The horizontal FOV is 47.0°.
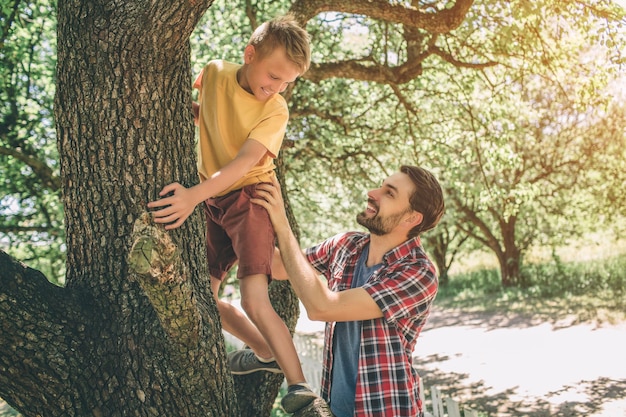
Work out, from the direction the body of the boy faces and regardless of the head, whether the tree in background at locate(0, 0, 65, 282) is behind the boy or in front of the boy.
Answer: behind

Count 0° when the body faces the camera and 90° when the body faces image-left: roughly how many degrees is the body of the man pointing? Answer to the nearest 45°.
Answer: approximately 45°

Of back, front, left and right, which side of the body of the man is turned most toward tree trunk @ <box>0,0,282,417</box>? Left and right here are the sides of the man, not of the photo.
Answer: front

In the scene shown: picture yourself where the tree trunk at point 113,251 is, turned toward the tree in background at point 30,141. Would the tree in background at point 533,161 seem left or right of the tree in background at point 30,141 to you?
right

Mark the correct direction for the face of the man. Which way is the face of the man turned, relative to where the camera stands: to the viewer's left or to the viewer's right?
to the viewer's left

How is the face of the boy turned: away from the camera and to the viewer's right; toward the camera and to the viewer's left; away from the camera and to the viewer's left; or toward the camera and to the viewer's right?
toward the camera and to the viewer's right

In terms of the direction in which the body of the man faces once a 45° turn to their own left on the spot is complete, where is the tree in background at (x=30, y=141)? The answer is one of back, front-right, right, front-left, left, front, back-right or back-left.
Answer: back-right

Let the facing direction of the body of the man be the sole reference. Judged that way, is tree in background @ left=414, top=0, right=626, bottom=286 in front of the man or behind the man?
behind
